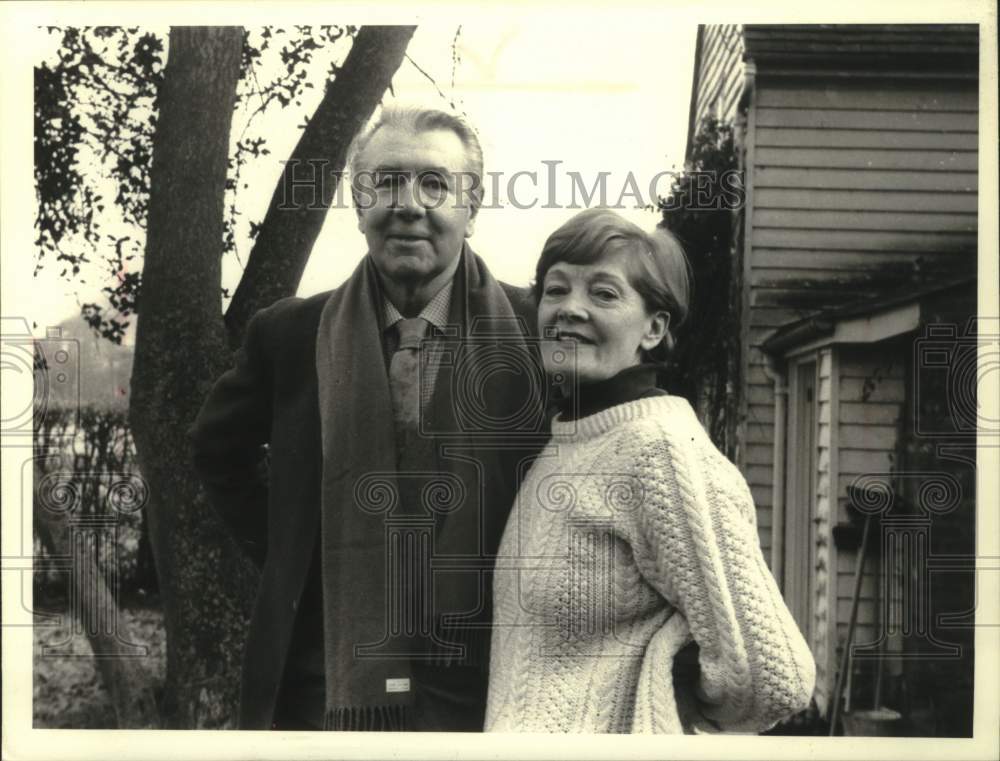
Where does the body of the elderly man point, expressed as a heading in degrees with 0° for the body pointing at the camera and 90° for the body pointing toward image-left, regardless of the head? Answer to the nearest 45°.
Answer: approximately 0°

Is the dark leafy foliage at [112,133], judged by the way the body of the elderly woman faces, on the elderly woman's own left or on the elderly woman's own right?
on the elderly woman's own right

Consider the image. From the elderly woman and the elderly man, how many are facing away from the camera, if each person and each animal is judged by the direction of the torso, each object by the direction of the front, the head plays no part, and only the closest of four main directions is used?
0
